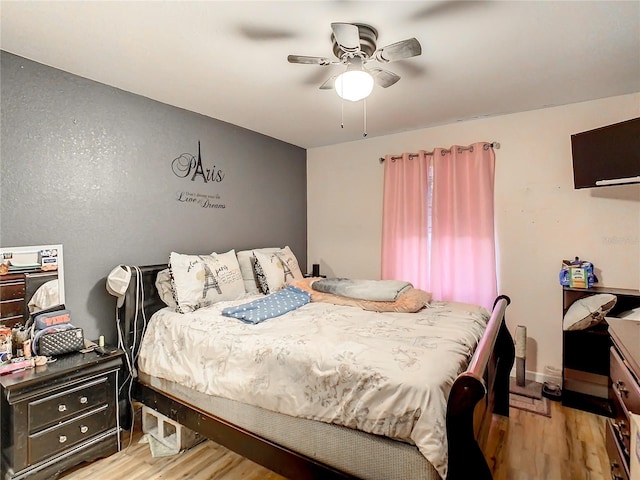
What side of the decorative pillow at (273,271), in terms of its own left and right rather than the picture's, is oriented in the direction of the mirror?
right

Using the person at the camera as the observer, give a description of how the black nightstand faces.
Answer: facing the viewer and to the right of the viewer

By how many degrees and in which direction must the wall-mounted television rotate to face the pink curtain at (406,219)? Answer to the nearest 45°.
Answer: approximately 45° to its right

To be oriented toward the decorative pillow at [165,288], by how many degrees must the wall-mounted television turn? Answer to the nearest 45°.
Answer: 0° — it already faces it

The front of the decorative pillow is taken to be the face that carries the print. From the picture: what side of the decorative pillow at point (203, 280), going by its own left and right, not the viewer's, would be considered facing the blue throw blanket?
front

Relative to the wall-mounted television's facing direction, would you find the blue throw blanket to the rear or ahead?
ahead

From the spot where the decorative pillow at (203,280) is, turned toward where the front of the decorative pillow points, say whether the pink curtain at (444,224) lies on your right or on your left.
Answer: on your left

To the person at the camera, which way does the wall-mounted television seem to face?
facing the viewer and to the left of the viewer

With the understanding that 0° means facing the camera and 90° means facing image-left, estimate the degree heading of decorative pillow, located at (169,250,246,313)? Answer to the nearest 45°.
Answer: approximately 315°

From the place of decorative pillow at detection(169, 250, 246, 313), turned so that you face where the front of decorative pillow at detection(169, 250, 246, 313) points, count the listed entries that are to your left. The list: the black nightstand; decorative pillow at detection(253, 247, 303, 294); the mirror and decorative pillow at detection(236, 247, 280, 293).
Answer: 2

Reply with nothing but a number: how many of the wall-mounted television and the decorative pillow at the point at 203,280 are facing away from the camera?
0
